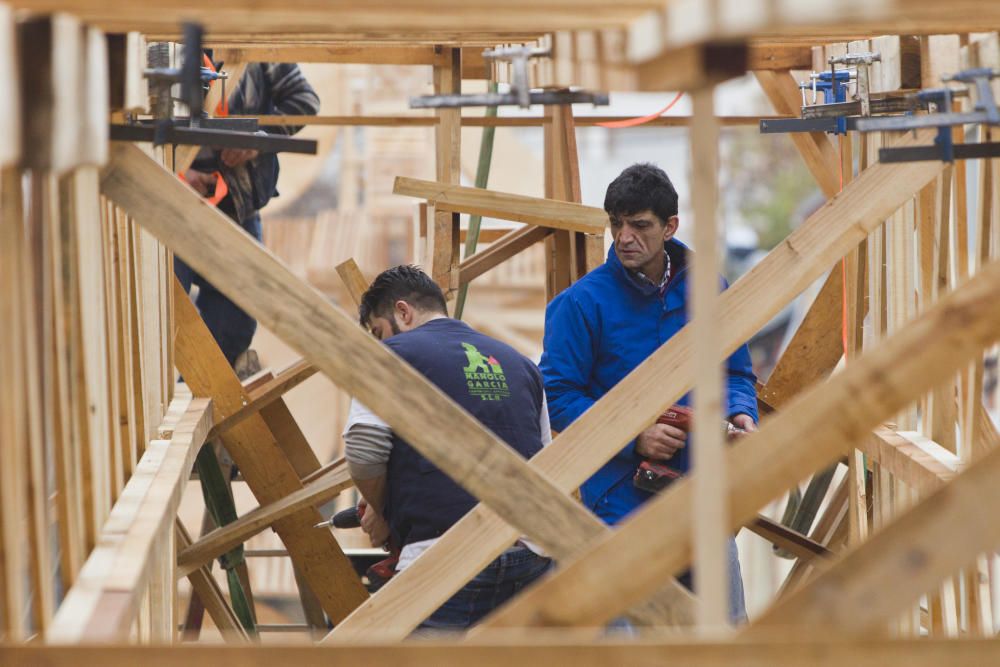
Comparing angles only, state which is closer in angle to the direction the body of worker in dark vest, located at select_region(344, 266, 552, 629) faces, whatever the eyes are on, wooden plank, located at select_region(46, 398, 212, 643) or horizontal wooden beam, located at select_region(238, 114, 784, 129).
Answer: the horizontal wooden beam

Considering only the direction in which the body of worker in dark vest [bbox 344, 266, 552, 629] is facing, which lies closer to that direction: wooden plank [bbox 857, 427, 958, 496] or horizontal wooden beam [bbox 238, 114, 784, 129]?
the horizontal wooden beam

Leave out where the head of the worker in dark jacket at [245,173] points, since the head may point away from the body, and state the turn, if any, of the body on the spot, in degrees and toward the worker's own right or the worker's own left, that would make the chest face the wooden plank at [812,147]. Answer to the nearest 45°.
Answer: approximately 135° to the worker's own left

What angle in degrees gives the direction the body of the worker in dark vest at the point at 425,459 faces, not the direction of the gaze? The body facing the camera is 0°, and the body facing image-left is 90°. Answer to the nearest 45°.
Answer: approximately 135°

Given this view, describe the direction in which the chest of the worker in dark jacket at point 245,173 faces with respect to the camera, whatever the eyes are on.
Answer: to the viewer's left

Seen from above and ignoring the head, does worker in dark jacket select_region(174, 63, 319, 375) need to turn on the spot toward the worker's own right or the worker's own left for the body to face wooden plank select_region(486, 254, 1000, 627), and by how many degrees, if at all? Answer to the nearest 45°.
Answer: approximately 90° to the worker's own left
